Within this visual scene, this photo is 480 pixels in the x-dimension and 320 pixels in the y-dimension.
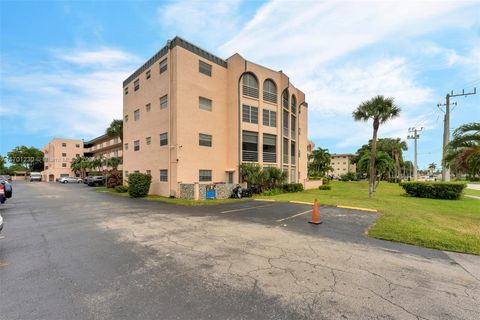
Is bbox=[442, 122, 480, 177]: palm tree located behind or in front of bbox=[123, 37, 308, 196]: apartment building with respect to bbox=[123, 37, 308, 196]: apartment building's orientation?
in front

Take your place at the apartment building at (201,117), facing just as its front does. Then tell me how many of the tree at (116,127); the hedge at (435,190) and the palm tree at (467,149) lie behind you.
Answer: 1

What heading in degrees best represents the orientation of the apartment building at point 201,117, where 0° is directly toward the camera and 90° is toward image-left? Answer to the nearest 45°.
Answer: approximately 315°

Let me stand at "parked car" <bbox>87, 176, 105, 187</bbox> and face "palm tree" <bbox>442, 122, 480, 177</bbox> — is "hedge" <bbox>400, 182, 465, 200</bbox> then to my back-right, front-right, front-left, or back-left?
front-right

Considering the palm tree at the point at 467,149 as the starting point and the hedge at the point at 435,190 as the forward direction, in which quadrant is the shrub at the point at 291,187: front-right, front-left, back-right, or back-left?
front-right

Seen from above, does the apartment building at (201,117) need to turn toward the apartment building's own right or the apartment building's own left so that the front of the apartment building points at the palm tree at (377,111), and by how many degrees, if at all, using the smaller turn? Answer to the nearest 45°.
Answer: approximately 45° to the apartment building's own left

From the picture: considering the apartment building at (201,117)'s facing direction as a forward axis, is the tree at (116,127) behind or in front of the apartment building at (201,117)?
behind

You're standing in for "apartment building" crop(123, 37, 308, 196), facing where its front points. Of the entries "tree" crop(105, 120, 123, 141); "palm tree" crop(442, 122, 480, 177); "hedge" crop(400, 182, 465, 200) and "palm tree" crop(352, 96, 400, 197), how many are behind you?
1

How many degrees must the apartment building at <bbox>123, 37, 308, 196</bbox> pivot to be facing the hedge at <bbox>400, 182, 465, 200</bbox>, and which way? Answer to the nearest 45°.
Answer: approximately 45° to its left

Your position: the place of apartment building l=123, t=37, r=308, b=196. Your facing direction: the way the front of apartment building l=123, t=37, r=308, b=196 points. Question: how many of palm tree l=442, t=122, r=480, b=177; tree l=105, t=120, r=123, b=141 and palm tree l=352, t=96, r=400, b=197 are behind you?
1

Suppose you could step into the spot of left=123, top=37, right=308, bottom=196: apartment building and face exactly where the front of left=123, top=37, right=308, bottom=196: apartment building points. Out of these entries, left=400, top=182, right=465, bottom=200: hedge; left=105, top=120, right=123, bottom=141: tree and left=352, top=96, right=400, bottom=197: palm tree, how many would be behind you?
1
